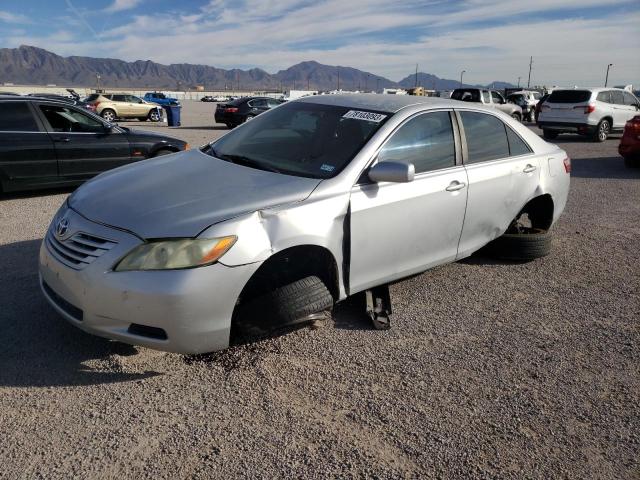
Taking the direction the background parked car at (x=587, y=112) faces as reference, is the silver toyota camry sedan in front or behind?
behind

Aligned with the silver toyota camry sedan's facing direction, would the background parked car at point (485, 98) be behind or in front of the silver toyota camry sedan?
behind

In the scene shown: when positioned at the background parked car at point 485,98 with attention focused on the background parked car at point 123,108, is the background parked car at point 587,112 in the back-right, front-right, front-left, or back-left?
back-left

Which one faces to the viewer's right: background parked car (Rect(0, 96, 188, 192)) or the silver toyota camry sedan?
the background parked car

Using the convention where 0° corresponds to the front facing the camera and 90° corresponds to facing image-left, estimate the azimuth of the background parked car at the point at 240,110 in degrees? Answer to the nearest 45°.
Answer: approximately 225°

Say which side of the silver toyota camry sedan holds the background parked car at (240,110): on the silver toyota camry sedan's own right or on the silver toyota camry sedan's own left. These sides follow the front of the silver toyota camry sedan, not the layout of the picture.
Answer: on the silver toyota camry sedan's own right

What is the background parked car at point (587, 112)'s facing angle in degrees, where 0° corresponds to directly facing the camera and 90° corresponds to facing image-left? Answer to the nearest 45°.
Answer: approximately 225°

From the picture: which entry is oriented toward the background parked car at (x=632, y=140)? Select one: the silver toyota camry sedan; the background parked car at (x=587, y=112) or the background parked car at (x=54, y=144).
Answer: the background parked car at (x=54, y=144)

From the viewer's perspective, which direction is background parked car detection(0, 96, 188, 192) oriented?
to the viewer's right

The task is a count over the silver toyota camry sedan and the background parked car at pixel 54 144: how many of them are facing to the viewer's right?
1

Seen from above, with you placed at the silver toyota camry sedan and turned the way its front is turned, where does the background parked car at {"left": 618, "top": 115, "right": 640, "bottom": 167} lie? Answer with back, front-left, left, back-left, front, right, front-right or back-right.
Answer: back

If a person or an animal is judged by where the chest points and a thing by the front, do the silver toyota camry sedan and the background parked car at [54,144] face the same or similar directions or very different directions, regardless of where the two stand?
very different directions

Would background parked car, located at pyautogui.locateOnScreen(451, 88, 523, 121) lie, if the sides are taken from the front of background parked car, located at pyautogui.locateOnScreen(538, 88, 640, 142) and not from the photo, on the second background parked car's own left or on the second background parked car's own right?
on the second background parked car's own left

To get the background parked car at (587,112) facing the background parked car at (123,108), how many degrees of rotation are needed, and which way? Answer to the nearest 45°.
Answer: approximately 135° to its left
